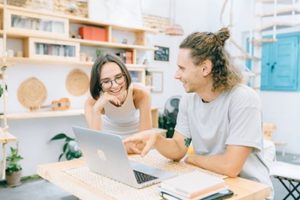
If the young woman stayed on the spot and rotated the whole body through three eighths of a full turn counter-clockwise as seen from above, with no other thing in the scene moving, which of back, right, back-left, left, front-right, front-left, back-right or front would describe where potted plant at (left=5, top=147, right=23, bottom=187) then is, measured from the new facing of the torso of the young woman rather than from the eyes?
left

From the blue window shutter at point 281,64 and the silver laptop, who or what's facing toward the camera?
the blue window shutter

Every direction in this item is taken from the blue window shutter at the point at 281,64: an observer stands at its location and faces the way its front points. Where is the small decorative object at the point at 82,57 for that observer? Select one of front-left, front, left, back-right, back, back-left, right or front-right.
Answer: front-right

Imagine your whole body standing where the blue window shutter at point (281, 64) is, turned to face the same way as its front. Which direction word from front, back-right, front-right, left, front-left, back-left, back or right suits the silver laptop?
front

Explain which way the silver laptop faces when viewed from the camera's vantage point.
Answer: facing away from the viewer and to the right of the viewer

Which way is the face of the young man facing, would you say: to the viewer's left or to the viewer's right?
to the viewer's left

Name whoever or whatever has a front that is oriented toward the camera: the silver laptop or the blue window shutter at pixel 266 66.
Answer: the blue window shutter

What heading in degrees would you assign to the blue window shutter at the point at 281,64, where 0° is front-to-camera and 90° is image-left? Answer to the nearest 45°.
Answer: approximately 0°

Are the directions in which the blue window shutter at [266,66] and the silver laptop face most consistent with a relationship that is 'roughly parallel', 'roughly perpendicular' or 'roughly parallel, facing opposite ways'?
roughly parallel, facing opposite ways

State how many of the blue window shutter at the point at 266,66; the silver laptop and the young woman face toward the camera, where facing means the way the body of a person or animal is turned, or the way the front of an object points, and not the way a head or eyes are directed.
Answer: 2

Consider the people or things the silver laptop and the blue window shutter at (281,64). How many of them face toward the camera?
1

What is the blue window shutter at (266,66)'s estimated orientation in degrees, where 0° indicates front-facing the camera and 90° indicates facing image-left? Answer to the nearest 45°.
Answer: approximately 0°
